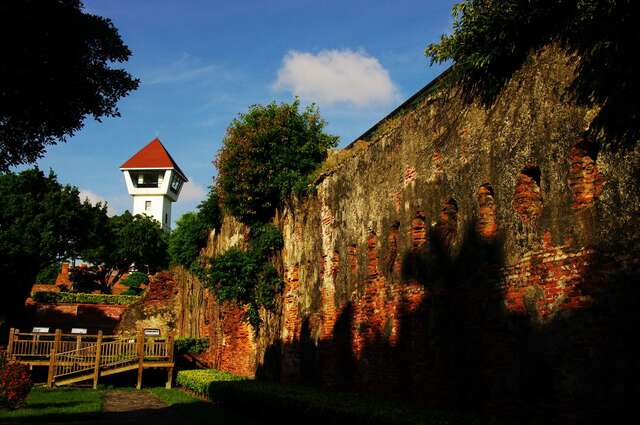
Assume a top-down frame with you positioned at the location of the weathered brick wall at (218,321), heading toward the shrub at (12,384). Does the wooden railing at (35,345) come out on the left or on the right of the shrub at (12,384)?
right

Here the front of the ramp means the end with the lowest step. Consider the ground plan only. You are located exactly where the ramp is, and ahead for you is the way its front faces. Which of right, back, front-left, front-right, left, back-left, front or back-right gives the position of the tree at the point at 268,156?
back-right

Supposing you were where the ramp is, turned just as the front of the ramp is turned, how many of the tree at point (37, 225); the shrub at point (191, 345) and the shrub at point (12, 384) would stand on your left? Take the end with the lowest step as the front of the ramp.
1
